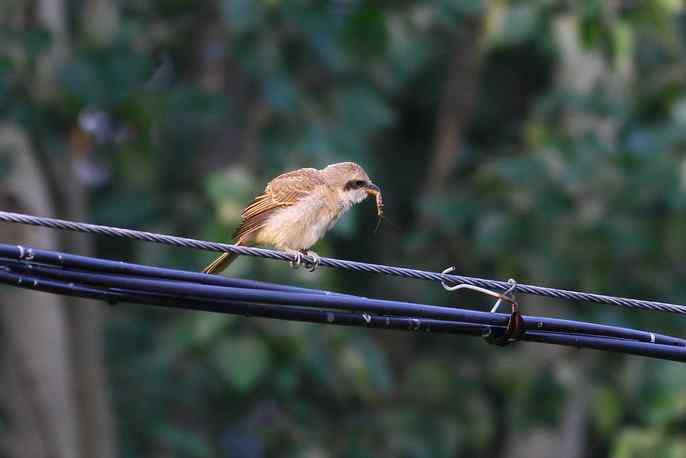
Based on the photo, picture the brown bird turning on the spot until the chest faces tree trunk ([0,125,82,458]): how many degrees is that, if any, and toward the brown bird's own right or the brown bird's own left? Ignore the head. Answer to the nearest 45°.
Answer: approximately 135° to the brown bird's own left

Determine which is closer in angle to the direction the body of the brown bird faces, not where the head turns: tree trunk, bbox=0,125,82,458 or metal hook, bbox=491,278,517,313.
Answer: the metal hook

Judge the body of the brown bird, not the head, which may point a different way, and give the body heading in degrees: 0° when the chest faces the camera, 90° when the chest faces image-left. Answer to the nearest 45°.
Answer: approximately 270°

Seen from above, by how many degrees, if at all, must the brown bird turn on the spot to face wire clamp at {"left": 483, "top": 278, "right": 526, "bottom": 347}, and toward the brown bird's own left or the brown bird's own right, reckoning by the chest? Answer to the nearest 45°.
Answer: approximately 45° to the brown bird's own right
